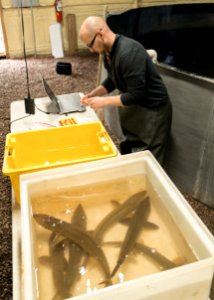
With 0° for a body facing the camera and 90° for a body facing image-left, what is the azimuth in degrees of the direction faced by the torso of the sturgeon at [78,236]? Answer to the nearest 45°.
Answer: approximately 135°

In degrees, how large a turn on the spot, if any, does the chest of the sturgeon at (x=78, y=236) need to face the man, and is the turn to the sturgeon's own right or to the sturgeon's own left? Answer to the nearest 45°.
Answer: approximately 45° to the sturgeon's own right

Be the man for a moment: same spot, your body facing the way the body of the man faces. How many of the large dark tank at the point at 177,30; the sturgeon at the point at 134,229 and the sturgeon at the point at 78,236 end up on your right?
1

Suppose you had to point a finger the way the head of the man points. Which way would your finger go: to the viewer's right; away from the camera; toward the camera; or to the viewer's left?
to the viewer's left

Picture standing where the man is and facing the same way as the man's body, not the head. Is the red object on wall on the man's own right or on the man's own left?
on the man's own right

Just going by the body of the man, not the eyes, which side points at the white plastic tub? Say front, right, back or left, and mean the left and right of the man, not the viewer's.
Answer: left

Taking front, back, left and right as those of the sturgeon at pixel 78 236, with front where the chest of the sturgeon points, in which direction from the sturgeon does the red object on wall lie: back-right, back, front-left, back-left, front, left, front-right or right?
front-right

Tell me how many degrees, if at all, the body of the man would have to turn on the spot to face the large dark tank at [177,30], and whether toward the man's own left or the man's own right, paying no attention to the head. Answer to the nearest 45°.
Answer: approximately 90° to the man's own right

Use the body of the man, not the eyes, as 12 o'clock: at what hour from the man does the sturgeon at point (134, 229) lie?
The sturgeon is roughly at 9 o'clock from the man.

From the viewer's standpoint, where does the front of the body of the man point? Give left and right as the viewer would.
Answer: facing to the left of the viewer

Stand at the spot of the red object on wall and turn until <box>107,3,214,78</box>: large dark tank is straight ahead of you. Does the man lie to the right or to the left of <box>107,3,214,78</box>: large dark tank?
right

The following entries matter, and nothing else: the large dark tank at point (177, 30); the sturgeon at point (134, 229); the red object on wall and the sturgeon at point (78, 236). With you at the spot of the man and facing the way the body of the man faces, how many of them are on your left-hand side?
2
